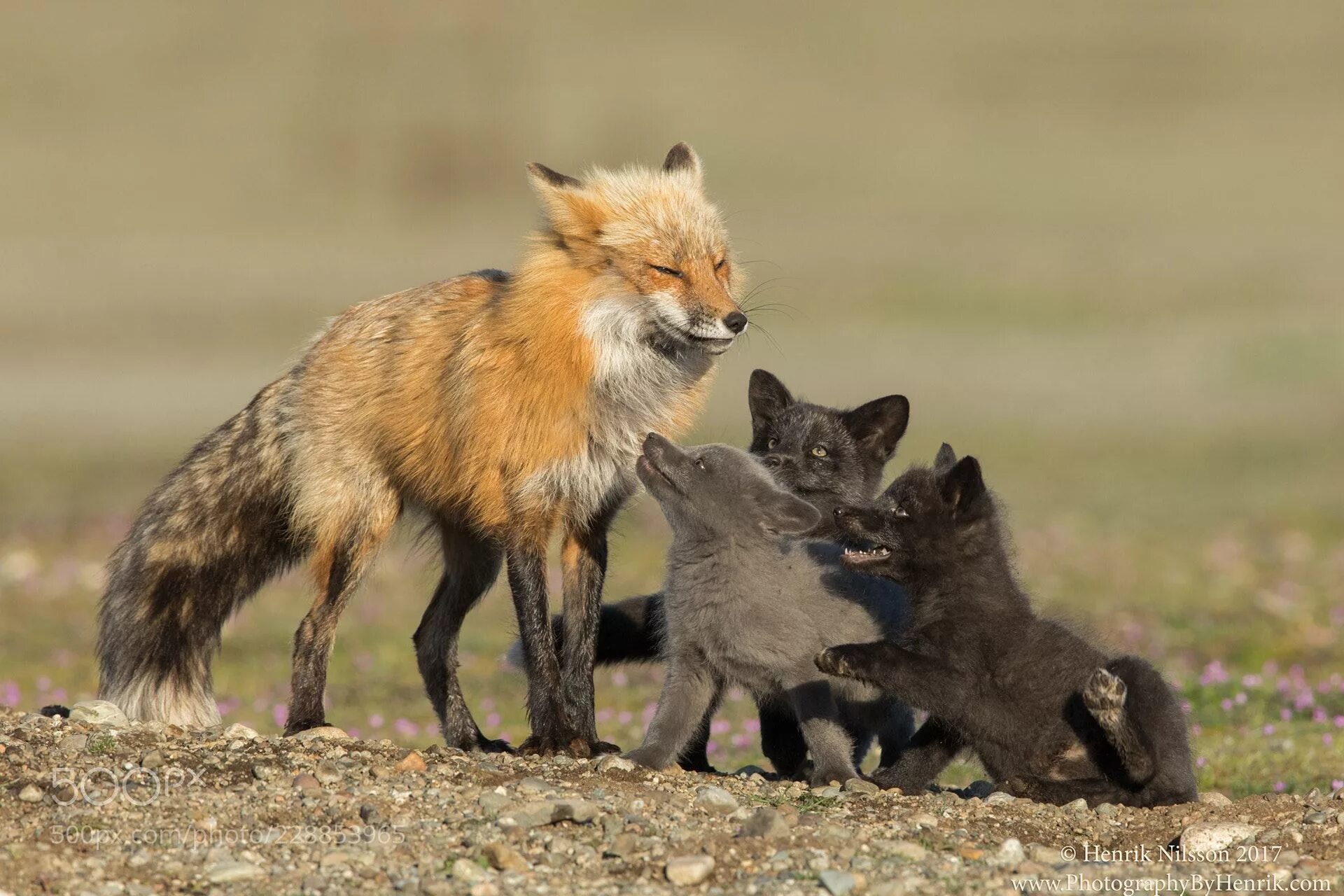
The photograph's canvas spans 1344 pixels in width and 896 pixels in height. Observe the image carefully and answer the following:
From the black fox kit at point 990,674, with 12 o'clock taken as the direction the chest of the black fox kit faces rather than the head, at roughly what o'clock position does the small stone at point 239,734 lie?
The small stone is roughly at 12 o'clock from the black fox kit.

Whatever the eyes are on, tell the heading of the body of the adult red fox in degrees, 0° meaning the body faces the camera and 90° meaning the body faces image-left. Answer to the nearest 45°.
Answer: approximately 315°

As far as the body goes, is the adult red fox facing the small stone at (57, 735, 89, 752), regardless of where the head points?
no

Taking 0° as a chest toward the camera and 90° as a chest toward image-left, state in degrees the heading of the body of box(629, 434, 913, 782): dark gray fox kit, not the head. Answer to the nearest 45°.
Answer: approximately 45°

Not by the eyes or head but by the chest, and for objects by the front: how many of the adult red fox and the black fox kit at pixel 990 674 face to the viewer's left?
1

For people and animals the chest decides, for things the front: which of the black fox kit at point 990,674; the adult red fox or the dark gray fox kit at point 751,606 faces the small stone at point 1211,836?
the adult red fox

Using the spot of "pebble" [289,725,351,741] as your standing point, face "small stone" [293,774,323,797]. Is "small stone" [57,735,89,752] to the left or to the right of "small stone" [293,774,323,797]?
right

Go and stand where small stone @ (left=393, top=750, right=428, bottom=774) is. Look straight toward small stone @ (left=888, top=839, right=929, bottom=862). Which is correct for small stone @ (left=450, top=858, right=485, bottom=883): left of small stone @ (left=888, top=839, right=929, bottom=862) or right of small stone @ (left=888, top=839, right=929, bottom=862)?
right

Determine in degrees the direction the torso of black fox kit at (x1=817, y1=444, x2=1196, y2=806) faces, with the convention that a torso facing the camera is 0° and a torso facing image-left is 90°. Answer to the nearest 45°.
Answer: approximately 90°

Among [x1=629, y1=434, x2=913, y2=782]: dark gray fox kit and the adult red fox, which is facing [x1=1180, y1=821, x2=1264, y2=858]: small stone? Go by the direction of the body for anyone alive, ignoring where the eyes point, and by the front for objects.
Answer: the adult red fox

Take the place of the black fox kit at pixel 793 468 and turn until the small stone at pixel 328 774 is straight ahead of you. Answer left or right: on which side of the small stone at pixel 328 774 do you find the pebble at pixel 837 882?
left

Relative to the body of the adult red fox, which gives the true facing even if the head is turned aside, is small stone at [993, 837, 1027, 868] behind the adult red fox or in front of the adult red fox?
in front
